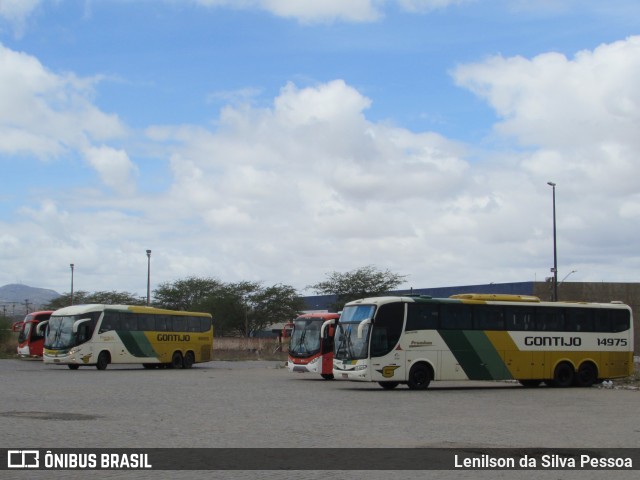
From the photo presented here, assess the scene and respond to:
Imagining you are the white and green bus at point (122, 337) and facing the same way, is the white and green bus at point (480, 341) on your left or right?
on your left

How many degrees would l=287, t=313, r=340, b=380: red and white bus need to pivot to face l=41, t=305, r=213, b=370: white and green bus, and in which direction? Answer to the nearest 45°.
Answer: approximately 90° to its right

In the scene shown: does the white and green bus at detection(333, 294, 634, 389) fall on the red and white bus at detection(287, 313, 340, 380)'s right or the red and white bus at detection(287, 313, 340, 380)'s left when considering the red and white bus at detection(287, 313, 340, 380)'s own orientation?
on its left

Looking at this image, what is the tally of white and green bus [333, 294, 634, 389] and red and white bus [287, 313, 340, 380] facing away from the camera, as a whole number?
0

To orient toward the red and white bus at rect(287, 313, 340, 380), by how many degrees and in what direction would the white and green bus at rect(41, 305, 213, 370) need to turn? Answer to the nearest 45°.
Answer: approximately 90° to its left

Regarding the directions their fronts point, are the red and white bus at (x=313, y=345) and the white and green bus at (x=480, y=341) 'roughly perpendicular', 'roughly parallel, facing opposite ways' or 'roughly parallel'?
roughly parallel

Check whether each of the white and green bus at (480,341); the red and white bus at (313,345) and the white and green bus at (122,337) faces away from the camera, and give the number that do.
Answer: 0

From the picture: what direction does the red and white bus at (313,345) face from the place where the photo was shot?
facing the viewer and to the left of the viewer

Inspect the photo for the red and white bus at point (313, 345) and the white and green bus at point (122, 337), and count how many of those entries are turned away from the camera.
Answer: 0
